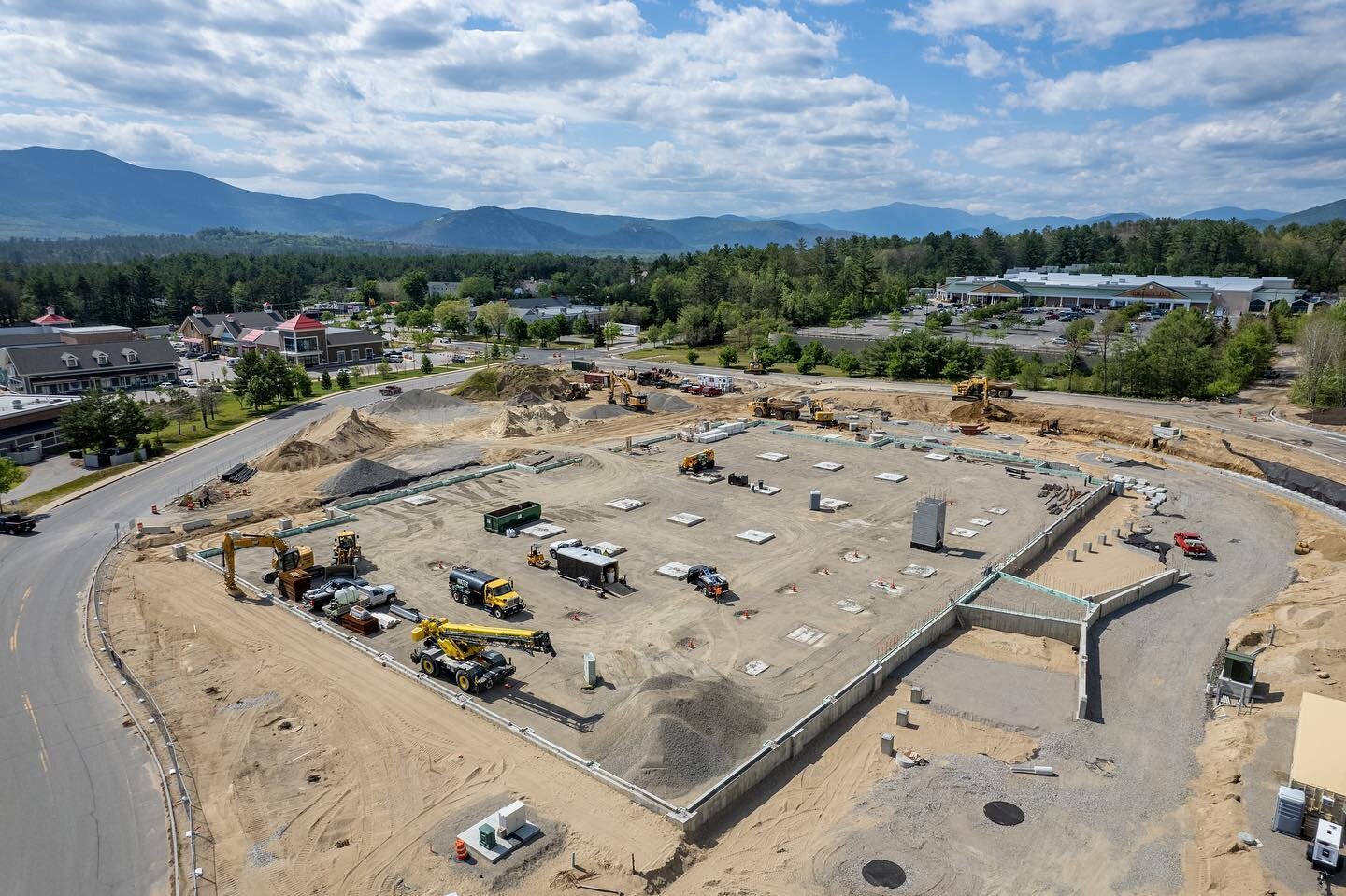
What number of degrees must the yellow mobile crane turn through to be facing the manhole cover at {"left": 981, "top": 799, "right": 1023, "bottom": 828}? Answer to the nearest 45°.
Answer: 0° — it already faces it

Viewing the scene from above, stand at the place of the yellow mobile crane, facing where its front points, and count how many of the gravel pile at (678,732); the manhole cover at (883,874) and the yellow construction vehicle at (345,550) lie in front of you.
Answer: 2

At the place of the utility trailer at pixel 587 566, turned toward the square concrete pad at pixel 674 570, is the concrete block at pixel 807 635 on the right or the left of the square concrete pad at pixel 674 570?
right

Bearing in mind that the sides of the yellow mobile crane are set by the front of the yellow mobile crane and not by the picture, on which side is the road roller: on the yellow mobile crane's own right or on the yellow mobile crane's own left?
on the yellow mobile crane's own left

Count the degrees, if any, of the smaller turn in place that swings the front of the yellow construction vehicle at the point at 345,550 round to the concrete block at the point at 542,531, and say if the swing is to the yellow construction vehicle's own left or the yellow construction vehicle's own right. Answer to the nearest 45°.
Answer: approximately 90° to the yellow construction vehicle's own left

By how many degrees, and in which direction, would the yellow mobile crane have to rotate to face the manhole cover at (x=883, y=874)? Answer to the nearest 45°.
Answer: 0° — it already faces it

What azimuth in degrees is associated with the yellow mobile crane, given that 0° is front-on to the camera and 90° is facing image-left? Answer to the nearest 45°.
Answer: approximately 315°

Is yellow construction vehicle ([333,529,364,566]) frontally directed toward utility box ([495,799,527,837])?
yes

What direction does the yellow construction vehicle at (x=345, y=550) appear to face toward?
toward the camera

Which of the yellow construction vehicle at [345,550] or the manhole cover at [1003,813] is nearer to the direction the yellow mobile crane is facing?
the manhole cover

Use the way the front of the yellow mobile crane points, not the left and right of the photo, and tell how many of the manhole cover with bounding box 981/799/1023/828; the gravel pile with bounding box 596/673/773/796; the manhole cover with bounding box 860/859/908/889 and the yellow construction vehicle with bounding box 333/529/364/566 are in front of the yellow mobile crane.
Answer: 3
